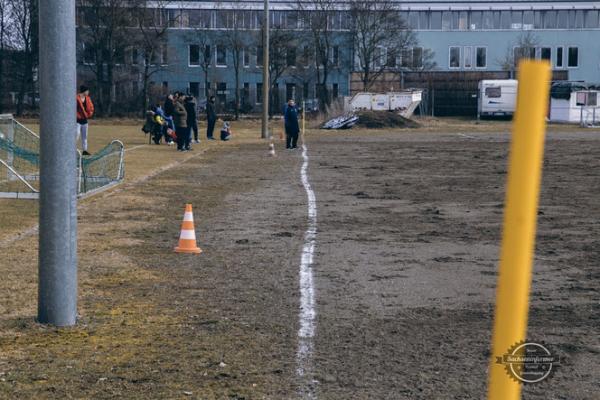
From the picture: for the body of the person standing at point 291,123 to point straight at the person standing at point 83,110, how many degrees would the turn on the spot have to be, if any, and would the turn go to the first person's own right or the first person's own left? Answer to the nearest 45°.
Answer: approximately 45° to the first person's own right

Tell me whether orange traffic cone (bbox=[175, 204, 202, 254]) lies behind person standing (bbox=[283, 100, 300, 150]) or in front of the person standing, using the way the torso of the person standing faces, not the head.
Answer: in front

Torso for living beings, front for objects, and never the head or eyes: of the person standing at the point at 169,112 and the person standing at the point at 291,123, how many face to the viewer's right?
1

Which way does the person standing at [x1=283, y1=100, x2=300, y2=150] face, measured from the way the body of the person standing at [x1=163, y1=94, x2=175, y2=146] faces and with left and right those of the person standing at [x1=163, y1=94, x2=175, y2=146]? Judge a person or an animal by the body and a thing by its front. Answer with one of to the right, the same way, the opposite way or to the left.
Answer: to the right

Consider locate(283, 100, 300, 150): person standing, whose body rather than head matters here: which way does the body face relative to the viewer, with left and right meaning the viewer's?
facing the viewer

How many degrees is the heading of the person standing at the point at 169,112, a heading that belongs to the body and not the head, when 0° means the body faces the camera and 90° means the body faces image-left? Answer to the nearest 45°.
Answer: approximately 270°

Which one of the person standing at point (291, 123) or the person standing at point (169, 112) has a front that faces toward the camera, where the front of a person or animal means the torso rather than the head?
the person standing at point (291, 123)

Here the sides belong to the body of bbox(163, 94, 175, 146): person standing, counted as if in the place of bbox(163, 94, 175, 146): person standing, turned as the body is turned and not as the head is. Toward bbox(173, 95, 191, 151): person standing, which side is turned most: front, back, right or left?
right

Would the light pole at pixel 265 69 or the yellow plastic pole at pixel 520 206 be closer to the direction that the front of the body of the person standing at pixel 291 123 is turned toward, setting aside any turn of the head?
the yellow plastic pole

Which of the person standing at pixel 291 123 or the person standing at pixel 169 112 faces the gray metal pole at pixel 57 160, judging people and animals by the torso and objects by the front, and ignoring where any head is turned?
the person standing at pixel 291 123

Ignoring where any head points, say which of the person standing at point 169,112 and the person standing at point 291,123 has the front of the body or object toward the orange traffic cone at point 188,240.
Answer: the person standing at point 291,123

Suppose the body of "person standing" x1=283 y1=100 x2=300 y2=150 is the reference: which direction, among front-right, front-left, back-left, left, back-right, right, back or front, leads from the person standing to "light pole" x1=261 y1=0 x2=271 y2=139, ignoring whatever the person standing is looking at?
back

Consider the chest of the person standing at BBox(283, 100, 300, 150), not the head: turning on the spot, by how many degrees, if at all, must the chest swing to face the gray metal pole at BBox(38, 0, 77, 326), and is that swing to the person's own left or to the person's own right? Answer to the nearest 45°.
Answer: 0° — they already face it

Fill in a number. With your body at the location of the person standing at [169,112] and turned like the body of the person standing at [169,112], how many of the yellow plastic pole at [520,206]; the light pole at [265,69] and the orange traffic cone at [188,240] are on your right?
2

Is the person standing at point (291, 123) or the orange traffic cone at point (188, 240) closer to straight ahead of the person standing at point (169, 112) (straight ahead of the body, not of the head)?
the person standing
